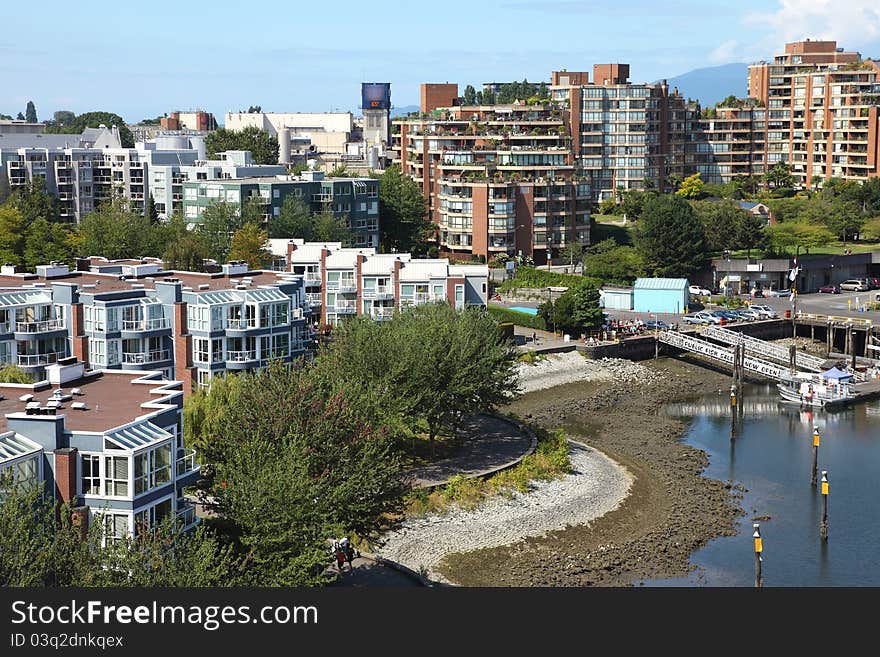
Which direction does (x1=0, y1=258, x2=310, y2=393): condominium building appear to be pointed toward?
toward the camera

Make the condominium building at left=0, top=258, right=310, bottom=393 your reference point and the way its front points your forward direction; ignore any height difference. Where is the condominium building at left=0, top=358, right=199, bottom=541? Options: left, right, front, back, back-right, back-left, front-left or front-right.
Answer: front

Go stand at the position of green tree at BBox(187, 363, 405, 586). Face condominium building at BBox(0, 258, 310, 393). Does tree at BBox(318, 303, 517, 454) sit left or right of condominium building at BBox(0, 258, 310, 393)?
right

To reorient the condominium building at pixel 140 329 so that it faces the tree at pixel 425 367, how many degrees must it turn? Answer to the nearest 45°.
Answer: approximately 45° to its left

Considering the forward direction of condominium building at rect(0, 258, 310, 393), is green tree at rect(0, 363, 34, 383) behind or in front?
in front

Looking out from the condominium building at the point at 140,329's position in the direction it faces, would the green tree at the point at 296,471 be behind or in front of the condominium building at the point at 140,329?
in front

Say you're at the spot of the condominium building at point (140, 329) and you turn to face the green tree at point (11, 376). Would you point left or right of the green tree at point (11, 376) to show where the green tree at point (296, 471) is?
left

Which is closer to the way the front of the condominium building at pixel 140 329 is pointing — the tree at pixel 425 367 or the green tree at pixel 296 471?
the green tree
